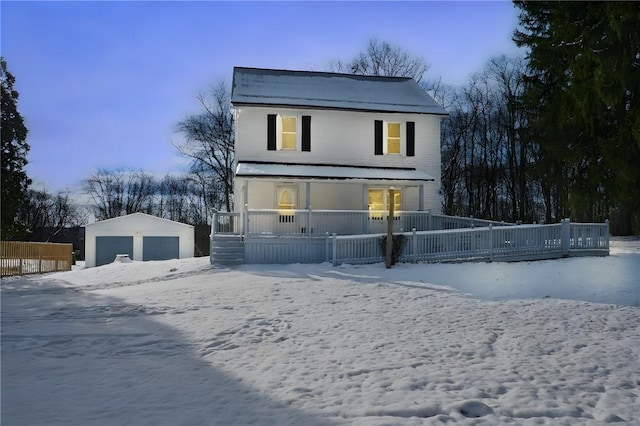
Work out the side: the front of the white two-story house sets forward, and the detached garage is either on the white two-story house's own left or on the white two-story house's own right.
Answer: on the white two-story house's own right

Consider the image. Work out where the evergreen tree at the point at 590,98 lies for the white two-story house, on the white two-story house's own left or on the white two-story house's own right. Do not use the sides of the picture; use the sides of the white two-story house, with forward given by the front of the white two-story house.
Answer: on the white two-story house's own left

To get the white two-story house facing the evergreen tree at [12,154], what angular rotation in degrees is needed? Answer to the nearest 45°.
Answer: approximately 90° to its right

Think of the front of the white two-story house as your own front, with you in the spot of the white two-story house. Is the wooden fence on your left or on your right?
on your right

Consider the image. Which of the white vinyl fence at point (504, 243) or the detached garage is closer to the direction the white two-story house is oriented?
the white vinyl fence

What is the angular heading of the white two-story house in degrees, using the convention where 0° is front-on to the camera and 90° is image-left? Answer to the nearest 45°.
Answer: approximately 0°

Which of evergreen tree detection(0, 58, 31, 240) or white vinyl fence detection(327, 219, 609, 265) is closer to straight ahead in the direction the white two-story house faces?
the white vinyl fence

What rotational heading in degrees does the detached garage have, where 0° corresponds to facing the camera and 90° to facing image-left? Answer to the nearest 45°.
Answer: approximately 0°

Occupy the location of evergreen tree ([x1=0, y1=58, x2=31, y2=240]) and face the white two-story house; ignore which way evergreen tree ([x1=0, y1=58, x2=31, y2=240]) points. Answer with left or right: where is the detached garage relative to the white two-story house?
left

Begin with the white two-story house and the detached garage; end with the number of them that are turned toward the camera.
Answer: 2

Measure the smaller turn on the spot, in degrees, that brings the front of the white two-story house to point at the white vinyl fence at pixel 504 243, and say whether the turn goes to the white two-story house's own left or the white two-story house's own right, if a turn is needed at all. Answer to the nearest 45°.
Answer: approximately 45° to the white two-story house's own left

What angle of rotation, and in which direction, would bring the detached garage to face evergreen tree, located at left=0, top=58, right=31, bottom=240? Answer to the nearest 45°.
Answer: approximately 90° to its right
